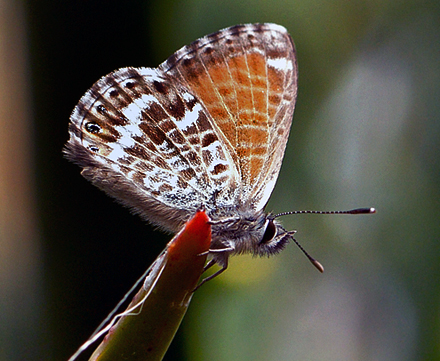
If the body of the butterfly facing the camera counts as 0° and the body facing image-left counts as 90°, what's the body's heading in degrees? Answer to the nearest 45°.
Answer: approximately 270°
